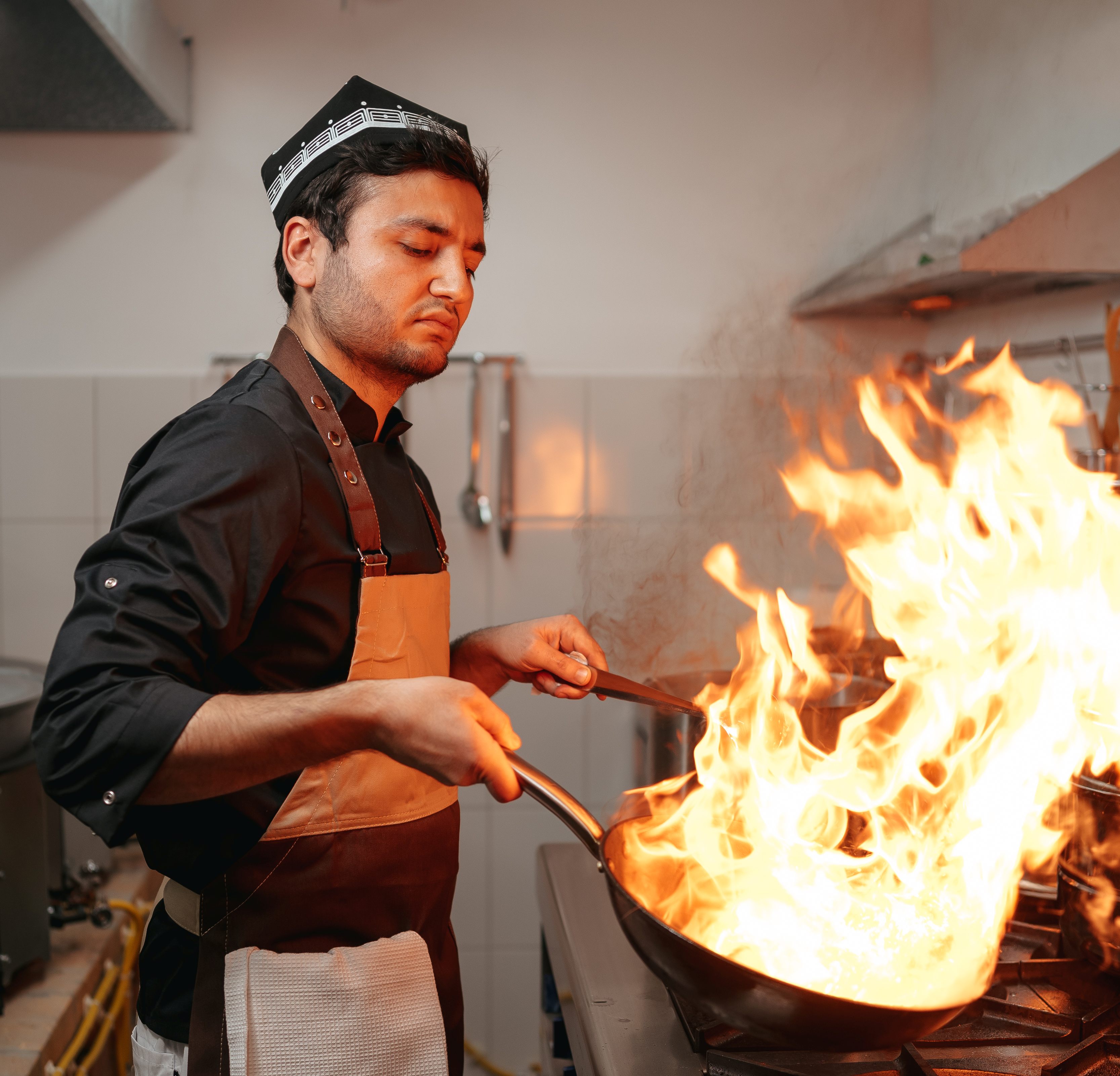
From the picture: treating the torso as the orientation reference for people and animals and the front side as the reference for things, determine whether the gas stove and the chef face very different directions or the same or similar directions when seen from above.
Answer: very different directions

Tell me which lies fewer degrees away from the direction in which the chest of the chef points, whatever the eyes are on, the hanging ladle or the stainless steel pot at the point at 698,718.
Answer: the stainless steel pot

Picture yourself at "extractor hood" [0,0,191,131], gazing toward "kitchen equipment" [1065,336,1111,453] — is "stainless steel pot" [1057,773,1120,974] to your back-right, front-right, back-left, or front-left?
front-right

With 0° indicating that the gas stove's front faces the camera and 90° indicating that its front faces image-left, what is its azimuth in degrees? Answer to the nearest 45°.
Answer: approximately 90°

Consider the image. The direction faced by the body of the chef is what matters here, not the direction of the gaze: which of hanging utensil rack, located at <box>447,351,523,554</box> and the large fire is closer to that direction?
the large fire

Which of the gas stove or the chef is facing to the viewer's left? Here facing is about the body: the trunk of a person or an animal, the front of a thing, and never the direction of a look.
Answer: the gas stove

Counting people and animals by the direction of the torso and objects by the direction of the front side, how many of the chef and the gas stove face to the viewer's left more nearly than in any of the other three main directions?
1

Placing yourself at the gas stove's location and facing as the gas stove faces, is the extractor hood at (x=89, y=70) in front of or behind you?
in front

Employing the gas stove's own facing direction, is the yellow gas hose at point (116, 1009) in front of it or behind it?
in front
